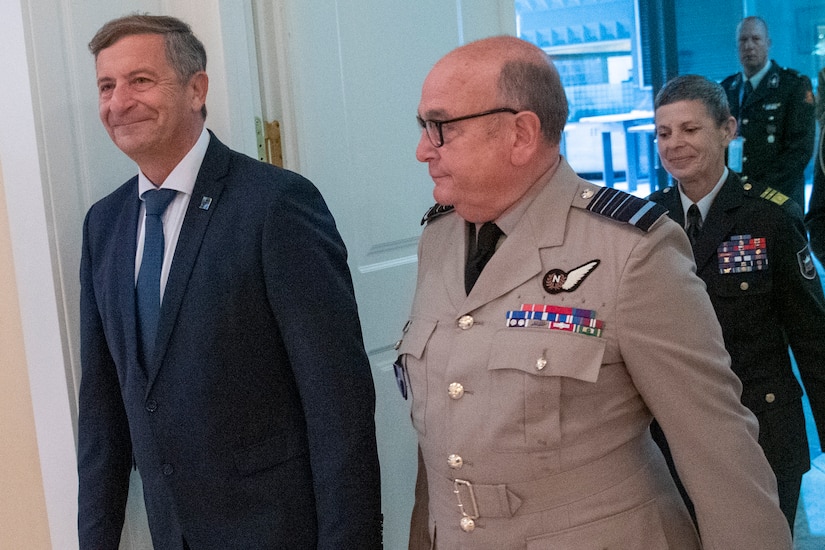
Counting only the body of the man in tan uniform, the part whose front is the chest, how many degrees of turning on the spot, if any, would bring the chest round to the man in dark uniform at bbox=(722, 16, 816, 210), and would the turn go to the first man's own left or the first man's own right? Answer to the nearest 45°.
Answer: approximately 135° to the first man's own right

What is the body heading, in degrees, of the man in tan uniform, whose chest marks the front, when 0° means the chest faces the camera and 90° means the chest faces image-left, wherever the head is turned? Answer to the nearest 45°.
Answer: approximately 45°

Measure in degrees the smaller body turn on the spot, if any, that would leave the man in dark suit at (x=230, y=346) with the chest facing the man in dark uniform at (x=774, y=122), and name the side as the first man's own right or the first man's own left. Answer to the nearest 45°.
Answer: approximately 180°

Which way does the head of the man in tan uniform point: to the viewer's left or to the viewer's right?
to the viewer's left

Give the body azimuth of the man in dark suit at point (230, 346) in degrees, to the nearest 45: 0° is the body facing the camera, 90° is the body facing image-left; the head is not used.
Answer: approximately 45°
